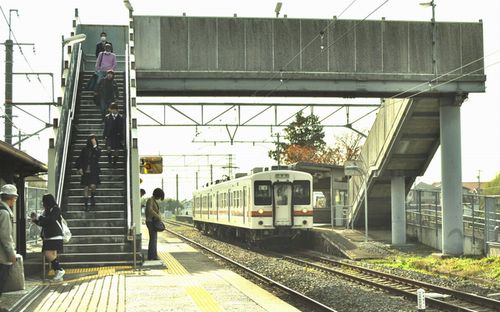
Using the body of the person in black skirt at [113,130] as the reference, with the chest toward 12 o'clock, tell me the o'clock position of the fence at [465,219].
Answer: The fence is roughly at 8 o'clock from the person in black skirt.

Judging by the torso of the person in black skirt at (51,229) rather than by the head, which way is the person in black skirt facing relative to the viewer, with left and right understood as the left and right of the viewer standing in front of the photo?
facing to the left of the viewer

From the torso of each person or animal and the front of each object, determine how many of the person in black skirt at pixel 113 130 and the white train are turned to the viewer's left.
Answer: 0

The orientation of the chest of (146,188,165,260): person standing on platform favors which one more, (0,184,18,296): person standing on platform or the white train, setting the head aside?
the white train

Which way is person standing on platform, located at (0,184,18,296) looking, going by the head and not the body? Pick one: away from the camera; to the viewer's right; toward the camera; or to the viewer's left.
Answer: to the viewer's right

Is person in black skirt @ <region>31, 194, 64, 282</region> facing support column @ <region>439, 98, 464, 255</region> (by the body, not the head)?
no

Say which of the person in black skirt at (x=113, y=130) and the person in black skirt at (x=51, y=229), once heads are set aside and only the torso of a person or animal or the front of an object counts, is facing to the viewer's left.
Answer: the person in black skirt at (x=51, y=229)

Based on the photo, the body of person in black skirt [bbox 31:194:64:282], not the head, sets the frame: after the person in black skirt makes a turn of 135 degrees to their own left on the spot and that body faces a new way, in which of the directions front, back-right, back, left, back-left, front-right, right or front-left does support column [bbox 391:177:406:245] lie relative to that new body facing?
left

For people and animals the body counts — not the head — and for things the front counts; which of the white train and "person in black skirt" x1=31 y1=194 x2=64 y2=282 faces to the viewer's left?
the person in black skirt

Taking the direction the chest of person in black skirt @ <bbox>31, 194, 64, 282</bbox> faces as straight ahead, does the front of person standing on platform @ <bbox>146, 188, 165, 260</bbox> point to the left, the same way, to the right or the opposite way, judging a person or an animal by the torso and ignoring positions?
the opposite way

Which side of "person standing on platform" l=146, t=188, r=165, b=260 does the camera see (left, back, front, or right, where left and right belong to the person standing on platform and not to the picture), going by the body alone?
right

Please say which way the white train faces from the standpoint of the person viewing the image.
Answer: facing the viewer and to the right of the viewer

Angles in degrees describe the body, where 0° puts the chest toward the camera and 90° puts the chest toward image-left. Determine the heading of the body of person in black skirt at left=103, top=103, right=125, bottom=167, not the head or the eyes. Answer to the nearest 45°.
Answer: approximately 0°

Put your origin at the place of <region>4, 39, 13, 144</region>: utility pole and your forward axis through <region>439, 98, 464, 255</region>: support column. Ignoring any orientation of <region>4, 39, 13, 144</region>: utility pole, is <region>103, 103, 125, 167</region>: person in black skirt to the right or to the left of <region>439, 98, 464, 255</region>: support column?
right

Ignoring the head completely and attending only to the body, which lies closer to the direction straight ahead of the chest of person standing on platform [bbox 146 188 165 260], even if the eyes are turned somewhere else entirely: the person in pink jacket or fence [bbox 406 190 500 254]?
the fence

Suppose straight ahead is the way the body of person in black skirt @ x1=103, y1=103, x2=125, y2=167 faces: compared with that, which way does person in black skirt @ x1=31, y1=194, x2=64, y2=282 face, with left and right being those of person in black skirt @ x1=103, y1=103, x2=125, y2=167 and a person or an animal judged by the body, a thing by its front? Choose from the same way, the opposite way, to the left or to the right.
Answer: to the right
